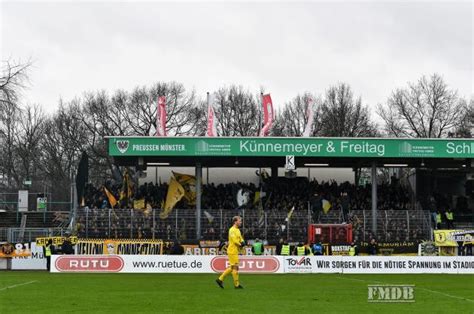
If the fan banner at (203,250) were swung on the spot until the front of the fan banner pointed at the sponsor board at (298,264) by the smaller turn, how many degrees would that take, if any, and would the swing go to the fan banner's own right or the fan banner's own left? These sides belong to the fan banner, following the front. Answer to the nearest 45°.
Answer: approximately 45° to the fan banner's own left

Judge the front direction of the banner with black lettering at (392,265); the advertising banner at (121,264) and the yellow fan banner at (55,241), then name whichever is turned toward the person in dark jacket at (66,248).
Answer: the yellow fan banner at (55,241)

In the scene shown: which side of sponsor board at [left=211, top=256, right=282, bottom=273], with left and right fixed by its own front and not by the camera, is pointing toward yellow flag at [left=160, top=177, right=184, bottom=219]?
back

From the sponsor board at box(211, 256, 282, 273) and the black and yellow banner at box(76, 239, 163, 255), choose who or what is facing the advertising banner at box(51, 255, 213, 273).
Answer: the black and yellow banner

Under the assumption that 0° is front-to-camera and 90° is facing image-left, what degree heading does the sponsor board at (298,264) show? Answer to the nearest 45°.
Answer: approximately 0°

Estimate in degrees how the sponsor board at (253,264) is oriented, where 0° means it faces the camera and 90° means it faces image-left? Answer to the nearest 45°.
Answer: approximately 0°

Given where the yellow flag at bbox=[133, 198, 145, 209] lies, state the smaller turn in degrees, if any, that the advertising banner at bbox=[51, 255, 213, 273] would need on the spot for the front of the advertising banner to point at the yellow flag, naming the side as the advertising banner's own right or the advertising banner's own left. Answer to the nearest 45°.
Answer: approximately 180°

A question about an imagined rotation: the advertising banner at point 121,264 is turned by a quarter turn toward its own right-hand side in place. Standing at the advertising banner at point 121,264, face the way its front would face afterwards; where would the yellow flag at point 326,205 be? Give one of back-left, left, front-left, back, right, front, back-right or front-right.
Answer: back-right

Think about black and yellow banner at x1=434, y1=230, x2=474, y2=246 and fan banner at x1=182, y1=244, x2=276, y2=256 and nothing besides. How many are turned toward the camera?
2

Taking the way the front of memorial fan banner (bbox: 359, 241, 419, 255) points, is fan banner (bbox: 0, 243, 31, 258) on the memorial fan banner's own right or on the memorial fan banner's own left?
on the memorial fan banner's own right

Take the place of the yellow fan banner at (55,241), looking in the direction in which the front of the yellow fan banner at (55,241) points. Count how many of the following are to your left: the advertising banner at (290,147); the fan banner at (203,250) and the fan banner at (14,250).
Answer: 2

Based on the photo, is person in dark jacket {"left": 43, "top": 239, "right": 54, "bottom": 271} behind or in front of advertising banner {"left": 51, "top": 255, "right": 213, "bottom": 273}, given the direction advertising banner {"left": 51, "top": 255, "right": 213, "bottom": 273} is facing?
behind

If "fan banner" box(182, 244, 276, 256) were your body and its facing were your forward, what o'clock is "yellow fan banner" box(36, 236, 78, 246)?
"yellow fan banner" box(36, 236, 78, 246) is roughly at 3 o'clock from "fan banner" box(182, 244, 276, 256).
